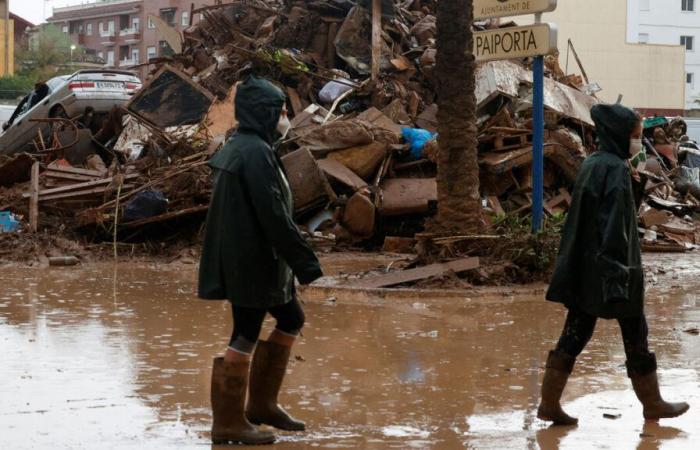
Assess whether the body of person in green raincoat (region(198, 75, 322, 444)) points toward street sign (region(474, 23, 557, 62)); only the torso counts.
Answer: no

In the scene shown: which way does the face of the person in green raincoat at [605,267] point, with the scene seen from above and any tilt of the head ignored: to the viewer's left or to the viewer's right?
to the viewer's right

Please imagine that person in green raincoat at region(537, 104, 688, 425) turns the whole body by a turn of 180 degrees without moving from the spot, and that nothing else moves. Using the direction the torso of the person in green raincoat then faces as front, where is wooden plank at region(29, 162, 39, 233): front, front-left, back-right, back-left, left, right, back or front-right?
front-right

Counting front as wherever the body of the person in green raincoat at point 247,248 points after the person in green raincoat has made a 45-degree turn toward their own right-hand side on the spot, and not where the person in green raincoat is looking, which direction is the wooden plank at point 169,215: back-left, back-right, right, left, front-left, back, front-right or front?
back-left

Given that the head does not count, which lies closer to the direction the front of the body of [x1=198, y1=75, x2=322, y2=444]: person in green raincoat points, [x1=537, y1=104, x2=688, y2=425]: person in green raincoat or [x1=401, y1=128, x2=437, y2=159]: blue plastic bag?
the person in green raincoat

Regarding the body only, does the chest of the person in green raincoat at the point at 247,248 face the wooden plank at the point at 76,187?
no

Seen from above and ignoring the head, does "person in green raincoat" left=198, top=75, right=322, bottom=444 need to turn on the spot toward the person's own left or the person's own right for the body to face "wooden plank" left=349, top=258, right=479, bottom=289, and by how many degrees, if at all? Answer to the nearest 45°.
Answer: approximately 90° to the person's own left

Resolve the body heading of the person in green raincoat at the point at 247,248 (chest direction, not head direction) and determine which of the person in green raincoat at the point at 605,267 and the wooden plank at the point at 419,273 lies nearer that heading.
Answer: the person in green raincoat

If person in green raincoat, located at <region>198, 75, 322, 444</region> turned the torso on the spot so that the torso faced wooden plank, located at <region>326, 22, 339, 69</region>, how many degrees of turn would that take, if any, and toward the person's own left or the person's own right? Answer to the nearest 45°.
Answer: approximately 90° to the person's own left

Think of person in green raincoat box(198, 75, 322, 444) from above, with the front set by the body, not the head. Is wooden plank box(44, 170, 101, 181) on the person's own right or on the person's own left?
on the person's own left

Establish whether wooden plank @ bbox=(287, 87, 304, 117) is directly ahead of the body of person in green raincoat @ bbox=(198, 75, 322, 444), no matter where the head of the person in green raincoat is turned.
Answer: no

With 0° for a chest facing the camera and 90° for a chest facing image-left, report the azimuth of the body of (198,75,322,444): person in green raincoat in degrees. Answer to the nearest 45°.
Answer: approximately 270°

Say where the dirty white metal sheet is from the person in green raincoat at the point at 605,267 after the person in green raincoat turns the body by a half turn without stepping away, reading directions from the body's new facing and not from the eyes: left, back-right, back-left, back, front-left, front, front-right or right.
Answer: right

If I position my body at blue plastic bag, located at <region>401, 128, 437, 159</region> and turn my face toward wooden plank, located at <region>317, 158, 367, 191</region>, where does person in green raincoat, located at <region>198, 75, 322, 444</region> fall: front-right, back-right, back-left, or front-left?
front-left
